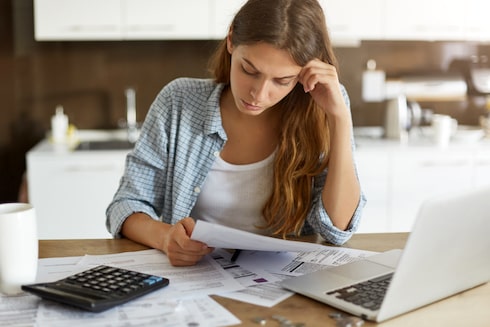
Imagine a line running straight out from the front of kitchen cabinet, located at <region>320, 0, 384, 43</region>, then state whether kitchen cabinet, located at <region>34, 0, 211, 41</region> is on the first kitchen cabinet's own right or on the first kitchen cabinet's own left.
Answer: on the first kitchen cabinet's own right

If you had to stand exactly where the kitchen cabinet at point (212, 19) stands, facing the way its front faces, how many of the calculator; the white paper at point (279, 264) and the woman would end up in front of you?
3

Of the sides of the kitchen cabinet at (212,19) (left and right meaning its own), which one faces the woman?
front

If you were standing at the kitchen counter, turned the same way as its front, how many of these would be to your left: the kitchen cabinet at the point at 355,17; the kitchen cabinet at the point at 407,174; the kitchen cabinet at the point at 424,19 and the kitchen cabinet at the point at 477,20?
4

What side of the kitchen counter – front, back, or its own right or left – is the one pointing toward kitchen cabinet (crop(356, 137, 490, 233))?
left

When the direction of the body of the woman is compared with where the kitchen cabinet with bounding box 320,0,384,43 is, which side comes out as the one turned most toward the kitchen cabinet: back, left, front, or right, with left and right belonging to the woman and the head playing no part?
back
